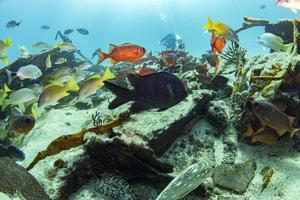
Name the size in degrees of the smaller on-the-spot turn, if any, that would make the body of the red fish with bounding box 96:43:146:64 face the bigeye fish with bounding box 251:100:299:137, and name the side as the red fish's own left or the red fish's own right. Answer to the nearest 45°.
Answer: approximately 45° to the red fish's own right

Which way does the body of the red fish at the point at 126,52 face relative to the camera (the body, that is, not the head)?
to the viewer's right

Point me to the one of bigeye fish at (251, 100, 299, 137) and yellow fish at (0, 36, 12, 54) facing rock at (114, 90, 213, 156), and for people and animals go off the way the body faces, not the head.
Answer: the bigeye fish

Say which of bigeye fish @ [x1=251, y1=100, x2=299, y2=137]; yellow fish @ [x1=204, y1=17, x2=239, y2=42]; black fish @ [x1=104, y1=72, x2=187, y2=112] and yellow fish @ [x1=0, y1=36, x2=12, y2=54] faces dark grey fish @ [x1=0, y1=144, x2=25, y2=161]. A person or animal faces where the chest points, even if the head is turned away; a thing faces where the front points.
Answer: the bigeye fish

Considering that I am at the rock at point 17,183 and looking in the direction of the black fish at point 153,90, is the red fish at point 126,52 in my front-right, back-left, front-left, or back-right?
front-left

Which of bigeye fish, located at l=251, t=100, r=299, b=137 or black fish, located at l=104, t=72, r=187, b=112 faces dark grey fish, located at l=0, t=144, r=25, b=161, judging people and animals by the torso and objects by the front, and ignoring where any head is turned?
the bigeye fish

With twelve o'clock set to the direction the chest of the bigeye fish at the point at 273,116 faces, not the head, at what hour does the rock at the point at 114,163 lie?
The rock is roughly at 11 o'clock from the bigeye fish.

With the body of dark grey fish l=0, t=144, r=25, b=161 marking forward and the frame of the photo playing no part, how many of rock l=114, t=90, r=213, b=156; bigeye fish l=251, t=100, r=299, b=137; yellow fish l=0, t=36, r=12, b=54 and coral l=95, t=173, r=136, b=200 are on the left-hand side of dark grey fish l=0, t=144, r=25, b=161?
1

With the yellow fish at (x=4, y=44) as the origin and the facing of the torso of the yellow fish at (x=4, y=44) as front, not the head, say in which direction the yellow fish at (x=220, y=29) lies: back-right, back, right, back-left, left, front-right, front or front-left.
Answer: back-left

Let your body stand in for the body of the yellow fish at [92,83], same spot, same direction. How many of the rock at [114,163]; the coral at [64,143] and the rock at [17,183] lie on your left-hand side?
3

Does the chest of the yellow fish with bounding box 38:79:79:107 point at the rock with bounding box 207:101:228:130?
no

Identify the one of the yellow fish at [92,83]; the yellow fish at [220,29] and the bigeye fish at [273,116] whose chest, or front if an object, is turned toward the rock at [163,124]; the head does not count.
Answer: the bigeye fish

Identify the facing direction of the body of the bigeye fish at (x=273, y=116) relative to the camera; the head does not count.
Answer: to the viewer's left

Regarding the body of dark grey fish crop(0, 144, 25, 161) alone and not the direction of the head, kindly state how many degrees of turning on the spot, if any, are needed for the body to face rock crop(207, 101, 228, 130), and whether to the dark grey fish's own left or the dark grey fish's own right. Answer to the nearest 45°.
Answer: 0° — it already faces it

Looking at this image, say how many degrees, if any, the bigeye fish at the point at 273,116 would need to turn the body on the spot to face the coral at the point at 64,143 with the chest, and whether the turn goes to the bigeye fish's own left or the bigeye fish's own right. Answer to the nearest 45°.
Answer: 0° — it already faces it
